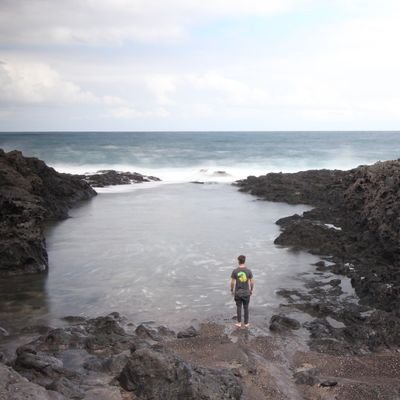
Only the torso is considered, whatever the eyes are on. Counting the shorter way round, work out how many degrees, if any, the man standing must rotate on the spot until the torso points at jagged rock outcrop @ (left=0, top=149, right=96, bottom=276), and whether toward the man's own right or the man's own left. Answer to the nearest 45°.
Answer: approximately 45° to the man's own left

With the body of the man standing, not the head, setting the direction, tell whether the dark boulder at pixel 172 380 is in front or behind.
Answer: behind

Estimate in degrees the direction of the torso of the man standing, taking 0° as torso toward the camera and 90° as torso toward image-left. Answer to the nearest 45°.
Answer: approximately 180°

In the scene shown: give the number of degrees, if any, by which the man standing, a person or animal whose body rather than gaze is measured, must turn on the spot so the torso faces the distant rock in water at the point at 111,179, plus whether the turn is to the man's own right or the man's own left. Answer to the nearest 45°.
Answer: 0° — they already face it

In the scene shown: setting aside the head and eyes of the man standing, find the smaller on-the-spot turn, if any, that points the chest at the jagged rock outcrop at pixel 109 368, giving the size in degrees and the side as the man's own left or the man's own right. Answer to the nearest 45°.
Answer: approximately 135° to the man's own left

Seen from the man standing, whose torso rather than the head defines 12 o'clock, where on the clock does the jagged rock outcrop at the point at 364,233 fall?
The jagged rock outcrop is roughly at 1 o'clock from the man standing.
